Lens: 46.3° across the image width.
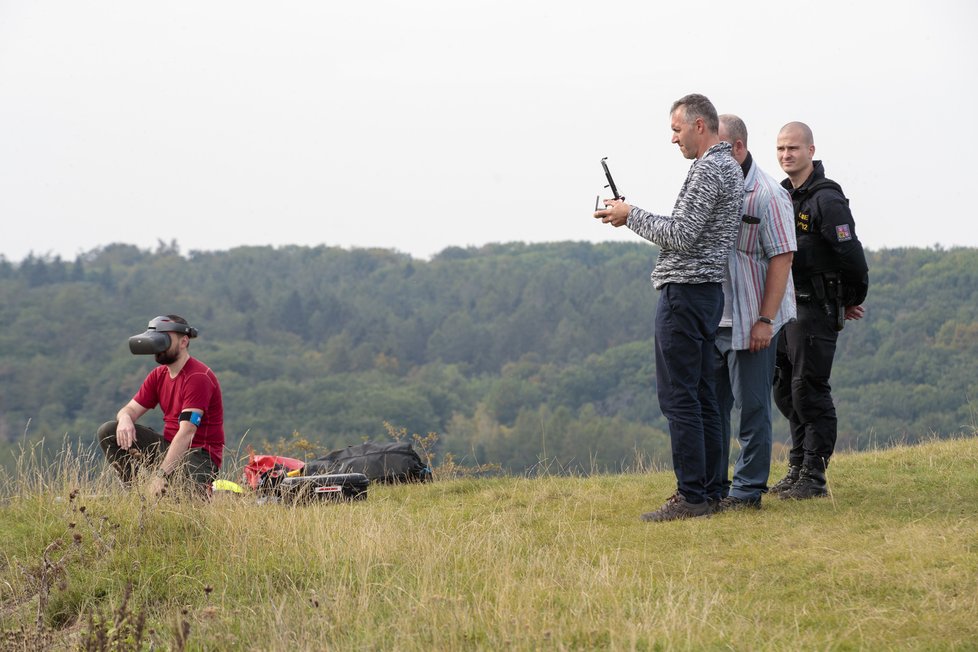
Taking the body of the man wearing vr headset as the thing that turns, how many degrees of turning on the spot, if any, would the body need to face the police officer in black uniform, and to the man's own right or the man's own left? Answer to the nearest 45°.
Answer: approximately 90° to the man's own left

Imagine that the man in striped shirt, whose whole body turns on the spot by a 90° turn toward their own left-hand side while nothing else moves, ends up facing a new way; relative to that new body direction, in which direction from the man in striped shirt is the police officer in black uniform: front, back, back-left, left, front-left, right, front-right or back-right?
back-left

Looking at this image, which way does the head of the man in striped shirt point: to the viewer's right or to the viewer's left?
to the viewer's left

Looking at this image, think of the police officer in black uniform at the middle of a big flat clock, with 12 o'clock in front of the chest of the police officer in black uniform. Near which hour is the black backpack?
The black backpack is roughly at 2 o'clock from the police officer in black uniform.

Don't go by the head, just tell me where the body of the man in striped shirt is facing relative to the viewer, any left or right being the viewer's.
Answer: facing to the left of the viewer

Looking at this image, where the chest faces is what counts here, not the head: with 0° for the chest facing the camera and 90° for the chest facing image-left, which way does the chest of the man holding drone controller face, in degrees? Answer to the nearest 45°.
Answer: approximately 90°

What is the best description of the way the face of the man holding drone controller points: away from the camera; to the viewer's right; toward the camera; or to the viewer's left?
to the viewer's left

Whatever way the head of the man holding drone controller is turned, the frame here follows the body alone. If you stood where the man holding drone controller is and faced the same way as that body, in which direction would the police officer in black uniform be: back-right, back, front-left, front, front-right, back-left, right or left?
back-right
